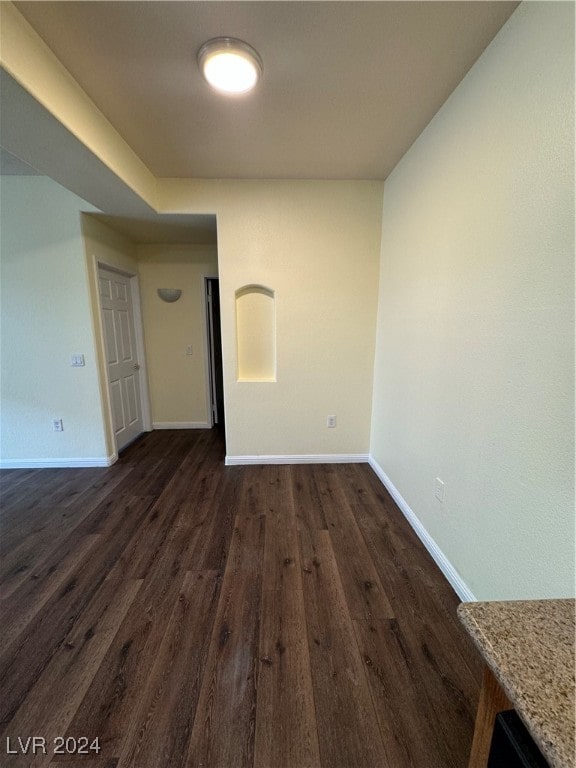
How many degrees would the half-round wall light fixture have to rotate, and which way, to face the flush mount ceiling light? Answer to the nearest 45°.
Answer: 0° — it already faces it

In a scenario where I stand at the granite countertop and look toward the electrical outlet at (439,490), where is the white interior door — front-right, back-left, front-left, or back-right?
front-left

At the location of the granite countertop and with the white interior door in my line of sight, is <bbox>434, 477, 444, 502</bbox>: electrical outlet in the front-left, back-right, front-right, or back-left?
front-right

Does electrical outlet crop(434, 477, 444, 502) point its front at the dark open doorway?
no

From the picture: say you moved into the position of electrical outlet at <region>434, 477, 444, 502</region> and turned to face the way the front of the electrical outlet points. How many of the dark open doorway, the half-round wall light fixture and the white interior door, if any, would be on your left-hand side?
0

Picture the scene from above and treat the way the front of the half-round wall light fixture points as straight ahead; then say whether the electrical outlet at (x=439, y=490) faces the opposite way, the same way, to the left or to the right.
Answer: to the right

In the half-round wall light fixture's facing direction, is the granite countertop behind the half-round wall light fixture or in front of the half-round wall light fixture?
in front

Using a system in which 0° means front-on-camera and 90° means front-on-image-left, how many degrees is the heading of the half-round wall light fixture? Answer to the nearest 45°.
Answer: approximately 0°

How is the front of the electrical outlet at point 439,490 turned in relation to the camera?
facing the viewer and to the left of the viewer

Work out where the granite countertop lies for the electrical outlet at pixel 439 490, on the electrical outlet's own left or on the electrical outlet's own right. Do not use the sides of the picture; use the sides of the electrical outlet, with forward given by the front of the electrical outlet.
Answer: on the electrical outlet's own left

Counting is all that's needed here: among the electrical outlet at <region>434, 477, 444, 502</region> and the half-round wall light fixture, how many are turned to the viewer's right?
0

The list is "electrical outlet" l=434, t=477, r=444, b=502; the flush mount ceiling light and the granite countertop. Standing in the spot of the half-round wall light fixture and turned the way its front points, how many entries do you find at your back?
0

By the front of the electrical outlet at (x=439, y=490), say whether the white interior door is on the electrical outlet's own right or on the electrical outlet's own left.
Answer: on the electrical outlet's own right
